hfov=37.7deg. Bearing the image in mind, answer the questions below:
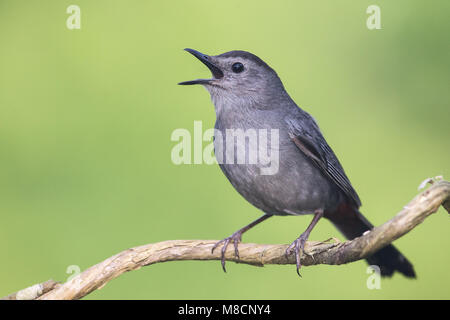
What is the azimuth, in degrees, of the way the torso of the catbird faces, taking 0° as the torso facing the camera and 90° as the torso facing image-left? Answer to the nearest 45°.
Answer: approximately 45°
